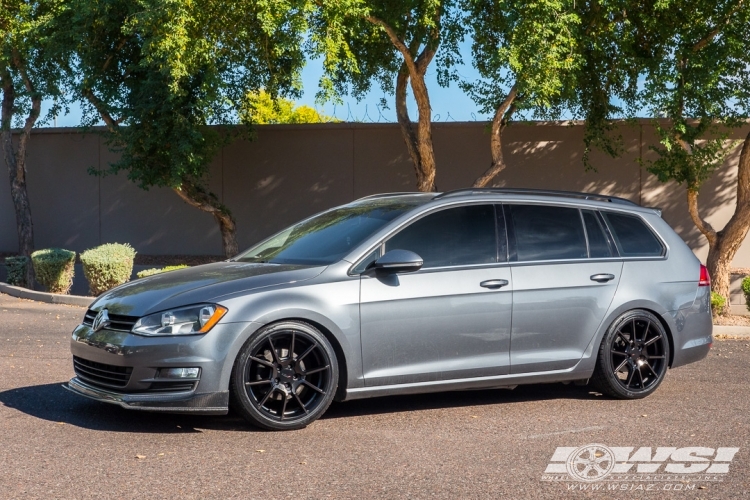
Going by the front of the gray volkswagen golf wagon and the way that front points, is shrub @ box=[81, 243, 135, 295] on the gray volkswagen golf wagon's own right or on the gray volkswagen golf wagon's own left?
on the gray volkswagen golf wagon's own right

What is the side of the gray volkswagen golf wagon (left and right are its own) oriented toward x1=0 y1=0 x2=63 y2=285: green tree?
right

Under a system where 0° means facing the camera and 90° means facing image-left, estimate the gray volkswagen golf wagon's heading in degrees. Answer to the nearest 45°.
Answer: approximately 45°

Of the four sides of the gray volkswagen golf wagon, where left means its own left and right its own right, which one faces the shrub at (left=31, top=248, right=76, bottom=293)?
right

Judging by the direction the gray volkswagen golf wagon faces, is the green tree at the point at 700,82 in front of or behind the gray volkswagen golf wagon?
behind

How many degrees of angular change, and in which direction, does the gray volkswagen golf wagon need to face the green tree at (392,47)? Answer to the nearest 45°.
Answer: approximately 135° to its right

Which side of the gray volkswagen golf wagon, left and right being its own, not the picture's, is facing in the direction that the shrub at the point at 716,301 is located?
back

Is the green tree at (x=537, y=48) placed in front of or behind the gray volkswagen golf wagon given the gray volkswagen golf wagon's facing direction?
behind
